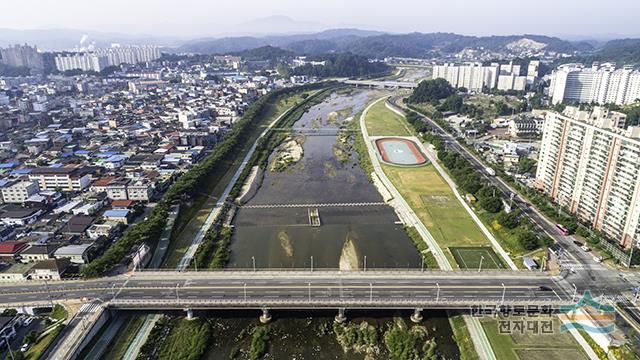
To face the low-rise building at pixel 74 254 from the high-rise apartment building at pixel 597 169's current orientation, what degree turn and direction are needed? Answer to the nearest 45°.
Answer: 0° — it already faces it

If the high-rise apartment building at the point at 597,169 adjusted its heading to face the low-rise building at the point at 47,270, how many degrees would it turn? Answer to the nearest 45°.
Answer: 0° — it already faces it

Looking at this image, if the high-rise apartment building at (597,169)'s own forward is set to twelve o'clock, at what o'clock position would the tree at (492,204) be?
The tree is roughly at 1 o'clock from the high-rise apartment building.

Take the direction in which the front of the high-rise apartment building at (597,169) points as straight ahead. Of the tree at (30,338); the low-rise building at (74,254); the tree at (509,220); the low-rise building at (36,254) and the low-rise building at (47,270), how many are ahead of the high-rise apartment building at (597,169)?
5

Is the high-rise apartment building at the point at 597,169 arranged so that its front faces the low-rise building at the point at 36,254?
yes

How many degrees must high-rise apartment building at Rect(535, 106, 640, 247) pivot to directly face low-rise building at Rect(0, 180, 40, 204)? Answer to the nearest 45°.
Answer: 0° — it already faces it

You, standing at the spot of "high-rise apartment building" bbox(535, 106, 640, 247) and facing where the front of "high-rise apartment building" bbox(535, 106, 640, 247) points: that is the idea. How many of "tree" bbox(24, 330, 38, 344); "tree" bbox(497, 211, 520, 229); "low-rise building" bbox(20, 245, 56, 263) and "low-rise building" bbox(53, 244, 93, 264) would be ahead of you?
4

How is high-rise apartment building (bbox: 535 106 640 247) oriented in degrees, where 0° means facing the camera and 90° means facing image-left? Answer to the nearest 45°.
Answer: approximately 45°

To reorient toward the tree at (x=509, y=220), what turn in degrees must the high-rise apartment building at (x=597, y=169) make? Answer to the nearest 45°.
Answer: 0° — it already faces it

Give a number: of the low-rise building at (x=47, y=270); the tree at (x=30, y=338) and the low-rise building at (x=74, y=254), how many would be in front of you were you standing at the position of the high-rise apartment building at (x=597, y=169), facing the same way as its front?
3

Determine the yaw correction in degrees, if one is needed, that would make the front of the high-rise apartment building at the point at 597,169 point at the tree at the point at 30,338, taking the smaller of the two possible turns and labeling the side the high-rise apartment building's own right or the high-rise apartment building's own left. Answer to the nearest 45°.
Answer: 0° — it already faces it
